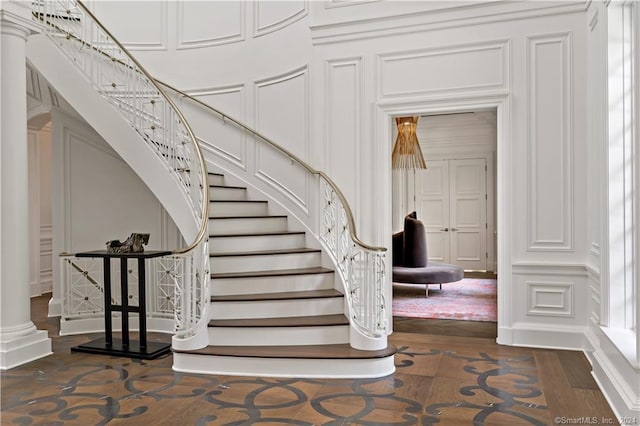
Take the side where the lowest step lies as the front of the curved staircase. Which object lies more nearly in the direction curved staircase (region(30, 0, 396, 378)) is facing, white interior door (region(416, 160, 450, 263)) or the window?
the window

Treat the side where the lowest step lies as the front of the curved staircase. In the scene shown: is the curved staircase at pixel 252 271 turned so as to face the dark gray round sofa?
no

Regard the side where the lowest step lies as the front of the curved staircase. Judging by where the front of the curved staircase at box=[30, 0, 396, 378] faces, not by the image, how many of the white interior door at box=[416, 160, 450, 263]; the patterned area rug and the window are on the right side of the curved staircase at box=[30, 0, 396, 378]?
0

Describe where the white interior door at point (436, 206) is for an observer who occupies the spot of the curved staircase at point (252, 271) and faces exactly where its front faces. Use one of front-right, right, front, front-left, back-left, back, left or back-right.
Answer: back-left

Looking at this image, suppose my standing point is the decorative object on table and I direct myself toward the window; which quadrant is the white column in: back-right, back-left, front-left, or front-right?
back-right

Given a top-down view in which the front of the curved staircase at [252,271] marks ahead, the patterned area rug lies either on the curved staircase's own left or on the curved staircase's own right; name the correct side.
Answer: on the curved staircase's own left

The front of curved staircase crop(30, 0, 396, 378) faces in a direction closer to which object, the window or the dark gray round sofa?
the window

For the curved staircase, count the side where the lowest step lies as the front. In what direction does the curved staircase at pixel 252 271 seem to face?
toward the camera

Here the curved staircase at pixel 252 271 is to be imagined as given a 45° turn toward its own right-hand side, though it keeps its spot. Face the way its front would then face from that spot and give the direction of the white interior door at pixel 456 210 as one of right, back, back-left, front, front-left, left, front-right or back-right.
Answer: back

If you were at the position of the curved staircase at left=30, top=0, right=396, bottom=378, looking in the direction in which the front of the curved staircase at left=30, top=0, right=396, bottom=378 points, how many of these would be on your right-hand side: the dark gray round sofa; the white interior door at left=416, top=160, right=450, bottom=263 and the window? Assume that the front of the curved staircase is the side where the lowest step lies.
0

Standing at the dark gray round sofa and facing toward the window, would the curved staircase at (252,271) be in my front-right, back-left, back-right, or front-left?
front-right

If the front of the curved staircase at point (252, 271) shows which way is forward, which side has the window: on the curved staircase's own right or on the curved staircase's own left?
on the curved staircase's own left
